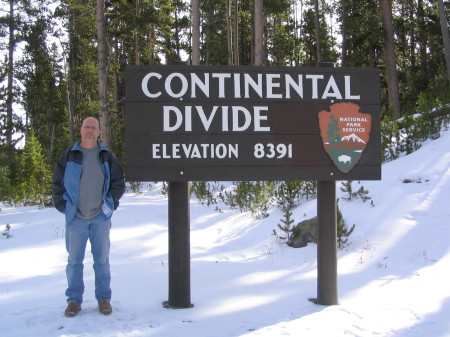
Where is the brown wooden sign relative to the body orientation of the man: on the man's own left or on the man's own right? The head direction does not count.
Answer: on the man's own left

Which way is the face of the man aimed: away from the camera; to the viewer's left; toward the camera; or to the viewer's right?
toward the camera

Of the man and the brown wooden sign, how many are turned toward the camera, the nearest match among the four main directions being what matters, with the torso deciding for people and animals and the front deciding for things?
2

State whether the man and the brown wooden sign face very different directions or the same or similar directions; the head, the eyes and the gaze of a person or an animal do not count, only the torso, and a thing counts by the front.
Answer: same or similar directions

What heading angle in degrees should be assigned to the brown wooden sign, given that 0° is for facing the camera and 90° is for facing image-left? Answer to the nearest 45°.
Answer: approximately 0°

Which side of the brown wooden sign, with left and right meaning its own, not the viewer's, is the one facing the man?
right

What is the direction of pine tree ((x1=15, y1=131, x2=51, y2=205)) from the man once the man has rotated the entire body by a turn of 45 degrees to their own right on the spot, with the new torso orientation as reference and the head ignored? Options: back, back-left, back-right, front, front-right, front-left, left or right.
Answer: back-right

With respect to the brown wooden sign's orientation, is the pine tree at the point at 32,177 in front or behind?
behind

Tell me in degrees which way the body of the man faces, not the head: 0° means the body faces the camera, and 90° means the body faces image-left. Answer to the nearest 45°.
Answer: approximately 0°
